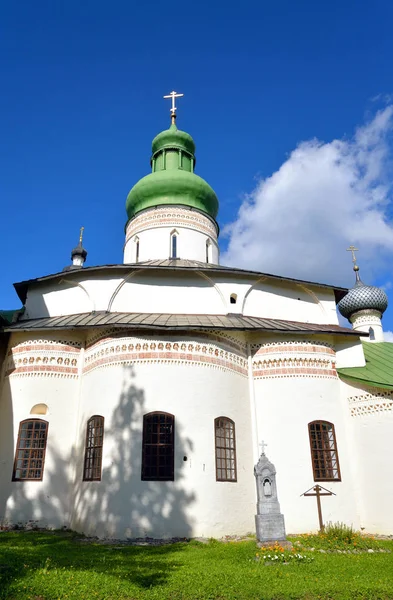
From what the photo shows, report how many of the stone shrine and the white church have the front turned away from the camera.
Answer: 1

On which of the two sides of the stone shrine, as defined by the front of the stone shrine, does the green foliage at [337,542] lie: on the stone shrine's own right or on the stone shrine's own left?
on the stone shrine's own left

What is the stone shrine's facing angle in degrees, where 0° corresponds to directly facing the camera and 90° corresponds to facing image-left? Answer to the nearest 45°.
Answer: approximately 0°

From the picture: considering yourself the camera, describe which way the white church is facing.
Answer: facing away from the viewer
